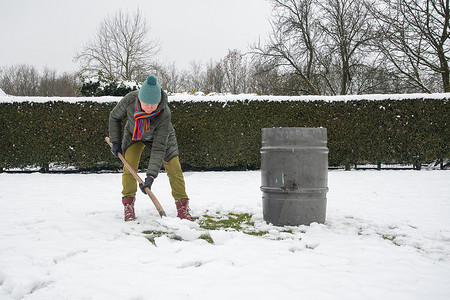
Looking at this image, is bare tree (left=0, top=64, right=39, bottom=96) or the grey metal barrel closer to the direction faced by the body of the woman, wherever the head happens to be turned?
the grey metal barrel

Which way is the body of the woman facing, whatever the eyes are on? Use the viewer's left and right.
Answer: facing the viewer

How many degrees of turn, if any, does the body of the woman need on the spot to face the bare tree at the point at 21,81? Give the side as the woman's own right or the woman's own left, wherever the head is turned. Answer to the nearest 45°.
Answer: approximately 180°

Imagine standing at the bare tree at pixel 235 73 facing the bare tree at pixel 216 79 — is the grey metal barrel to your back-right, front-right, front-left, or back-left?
back-left

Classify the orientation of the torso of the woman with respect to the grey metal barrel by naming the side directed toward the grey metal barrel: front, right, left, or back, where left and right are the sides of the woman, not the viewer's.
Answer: left

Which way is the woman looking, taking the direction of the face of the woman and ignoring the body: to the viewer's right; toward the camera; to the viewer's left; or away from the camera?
toward the camera

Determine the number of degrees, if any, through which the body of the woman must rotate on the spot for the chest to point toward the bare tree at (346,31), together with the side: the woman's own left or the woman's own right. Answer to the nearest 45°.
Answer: approximately 135° to the woman's own left

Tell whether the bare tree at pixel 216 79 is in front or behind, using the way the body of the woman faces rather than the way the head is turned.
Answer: behind
